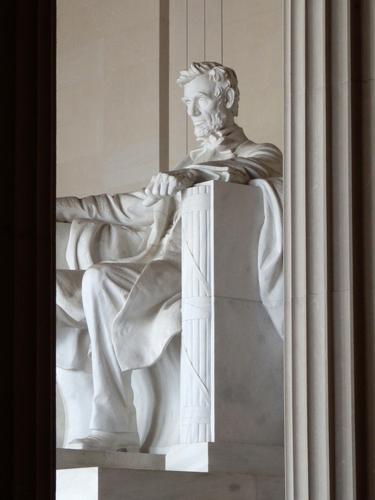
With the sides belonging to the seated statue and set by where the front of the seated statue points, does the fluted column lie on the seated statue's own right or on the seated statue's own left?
on the seated statue's own left

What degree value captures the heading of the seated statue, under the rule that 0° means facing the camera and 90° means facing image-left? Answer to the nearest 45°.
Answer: approximately 45°
